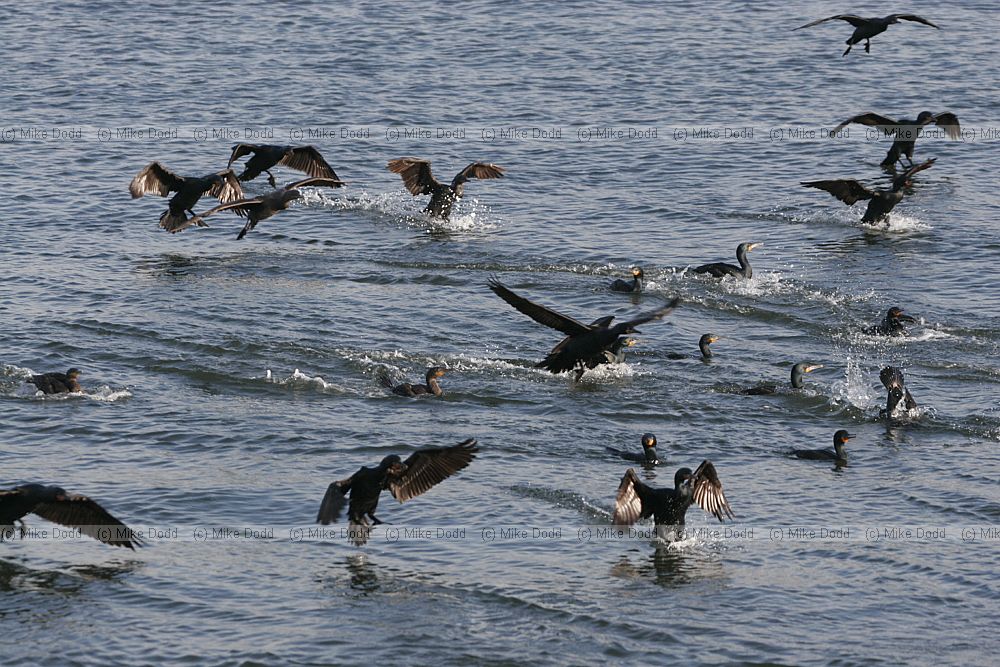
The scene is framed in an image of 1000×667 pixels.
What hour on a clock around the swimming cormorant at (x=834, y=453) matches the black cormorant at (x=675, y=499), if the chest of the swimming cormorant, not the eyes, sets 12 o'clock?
The black cormorant is roughly at 4 o'clock from the swimming cormorant.

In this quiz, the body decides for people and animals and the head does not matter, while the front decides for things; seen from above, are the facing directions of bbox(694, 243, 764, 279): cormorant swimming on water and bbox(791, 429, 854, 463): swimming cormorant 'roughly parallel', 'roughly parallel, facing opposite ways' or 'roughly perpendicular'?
roughly parallel

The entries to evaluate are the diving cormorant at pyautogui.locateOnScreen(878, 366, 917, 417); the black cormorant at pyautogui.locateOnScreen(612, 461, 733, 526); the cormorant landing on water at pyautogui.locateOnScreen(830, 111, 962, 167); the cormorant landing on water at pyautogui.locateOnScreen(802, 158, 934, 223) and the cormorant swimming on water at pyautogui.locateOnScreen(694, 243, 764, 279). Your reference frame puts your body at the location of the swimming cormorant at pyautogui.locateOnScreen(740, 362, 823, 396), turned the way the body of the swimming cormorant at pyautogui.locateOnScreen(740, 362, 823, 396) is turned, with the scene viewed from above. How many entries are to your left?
3

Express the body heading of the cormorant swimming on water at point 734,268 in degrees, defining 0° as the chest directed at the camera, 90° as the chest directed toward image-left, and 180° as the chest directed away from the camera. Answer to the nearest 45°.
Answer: approximately 270°

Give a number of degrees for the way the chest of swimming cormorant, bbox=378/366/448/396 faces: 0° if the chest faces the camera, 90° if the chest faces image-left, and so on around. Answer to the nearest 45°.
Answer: approximately 270°

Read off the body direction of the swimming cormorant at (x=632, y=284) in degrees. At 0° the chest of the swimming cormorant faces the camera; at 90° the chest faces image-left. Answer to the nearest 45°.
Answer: approximately 270°

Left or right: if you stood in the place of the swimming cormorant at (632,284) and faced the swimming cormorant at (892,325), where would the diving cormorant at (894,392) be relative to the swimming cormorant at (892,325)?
right

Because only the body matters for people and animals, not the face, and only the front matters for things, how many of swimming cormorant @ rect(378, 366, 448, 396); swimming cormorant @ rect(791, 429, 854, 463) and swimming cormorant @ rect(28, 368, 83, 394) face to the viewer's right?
3

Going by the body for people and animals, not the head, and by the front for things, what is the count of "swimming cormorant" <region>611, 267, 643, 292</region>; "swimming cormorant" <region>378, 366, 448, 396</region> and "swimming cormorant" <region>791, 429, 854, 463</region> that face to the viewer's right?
3

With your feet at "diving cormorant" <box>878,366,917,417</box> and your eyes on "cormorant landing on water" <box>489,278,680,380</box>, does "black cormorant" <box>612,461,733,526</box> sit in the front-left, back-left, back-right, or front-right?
front-left

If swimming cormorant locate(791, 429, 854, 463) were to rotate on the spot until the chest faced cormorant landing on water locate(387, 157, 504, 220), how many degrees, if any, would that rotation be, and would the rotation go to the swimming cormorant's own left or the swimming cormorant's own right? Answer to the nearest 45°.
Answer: approximately 135° to the swimming cormorant's own left

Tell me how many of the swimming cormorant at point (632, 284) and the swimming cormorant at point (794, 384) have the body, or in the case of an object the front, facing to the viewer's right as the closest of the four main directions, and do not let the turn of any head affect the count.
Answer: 2

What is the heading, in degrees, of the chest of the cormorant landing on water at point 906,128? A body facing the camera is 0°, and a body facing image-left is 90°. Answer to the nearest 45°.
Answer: approximately 315°

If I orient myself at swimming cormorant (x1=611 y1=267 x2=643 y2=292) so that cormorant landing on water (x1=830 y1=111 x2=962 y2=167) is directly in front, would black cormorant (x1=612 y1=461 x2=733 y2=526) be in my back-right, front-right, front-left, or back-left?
back-right

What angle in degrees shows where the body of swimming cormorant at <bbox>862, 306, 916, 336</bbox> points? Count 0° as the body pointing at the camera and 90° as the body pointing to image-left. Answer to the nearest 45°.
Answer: approximately 270°

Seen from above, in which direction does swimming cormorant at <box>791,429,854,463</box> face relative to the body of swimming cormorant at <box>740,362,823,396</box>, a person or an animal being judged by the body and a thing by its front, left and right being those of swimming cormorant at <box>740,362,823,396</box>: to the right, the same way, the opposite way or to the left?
the same way

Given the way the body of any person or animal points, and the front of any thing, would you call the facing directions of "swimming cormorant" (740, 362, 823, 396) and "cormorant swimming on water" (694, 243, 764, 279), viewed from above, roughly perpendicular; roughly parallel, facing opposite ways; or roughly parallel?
roughly parallel

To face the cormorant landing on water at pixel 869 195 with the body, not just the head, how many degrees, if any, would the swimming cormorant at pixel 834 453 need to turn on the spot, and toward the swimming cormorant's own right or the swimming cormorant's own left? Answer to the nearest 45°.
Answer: approximately 90° to the swimming cormorant's own left

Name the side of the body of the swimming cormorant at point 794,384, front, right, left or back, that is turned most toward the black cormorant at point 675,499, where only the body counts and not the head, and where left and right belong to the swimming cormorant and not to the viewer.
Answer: right
